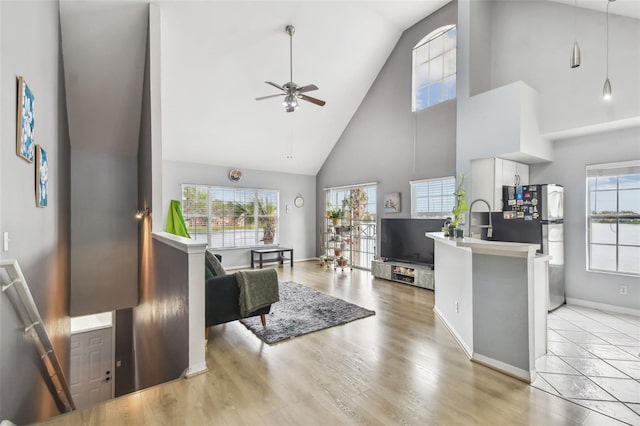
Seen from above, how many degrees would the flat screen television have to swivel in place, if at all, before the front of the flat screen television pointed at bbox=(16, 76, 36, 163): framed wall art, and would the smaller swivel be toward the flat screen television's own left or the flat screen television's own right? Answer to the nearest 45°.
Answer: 0° — it already faces it

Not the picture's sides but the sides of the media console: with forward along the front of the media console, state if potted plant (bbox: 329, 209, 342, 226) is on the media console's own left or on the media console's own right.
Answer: on the media console's own right

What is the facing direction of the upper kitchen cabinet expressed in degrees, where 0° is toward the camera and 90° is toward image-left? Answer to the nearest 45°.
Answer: approximately 315°

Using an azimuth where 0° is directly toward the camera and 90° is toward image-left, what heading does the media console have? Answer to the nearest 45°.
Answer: approximately 45°

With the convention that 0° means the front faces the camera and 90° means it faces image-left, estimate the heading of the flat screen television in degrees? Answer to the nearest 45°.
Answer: approximately 45°

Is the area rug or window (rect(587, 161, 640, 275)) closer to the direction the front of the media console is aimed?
the area rug

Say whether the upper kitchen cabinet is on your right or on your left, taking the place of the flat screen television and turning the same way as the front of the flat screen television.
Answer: on your left

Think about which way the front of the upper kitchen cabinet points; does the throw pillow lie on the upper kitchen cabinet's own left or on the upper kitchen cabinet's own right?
on the upper kitchen cabinet's own right

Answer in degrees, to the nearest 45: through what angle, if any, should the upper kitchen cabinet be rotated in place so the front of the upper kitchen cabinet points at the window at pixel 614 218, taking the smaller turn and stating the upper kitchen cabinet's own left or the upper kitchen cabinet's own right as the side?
approximately 45° to the upper kitchen cabinet's own left

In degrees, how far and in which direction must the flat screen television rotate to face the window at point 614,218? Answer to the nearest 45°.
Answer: approximately 135° to its left
